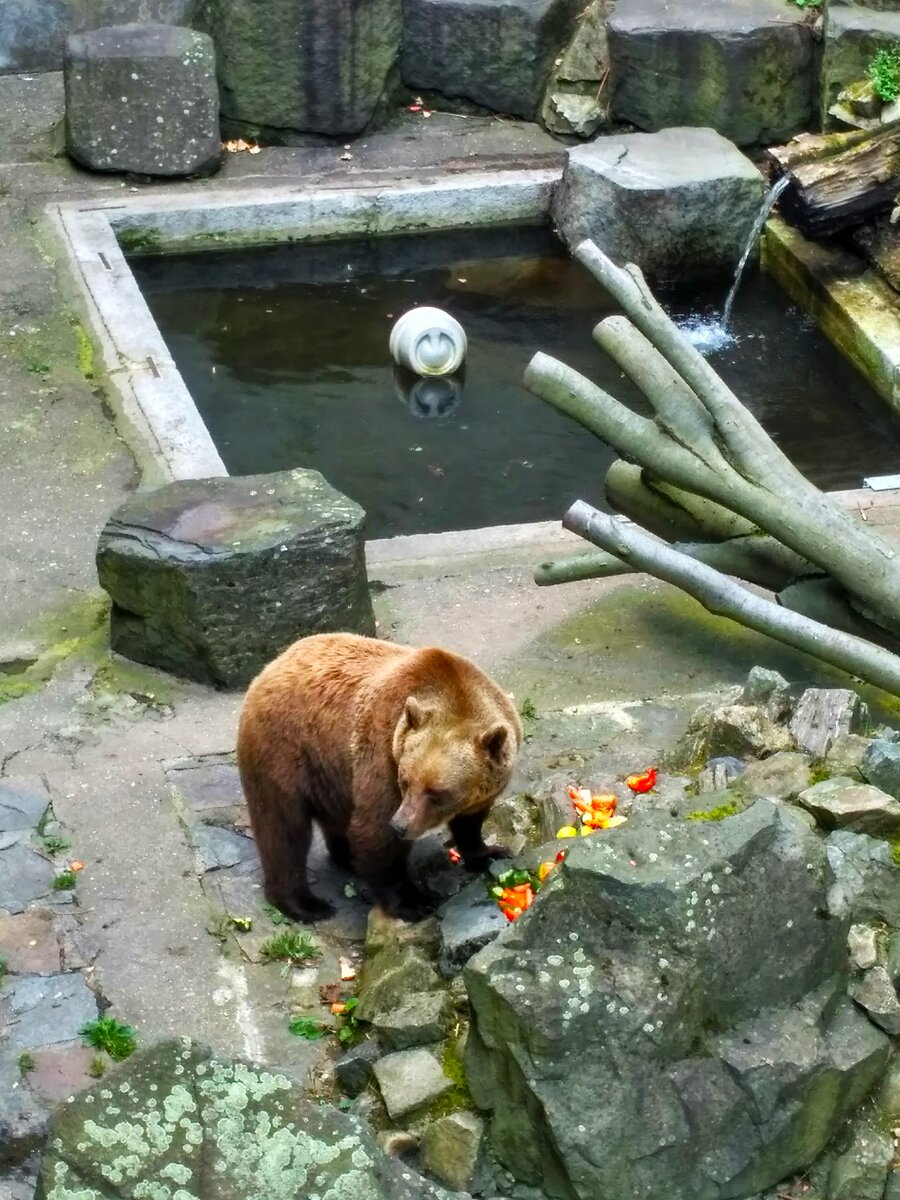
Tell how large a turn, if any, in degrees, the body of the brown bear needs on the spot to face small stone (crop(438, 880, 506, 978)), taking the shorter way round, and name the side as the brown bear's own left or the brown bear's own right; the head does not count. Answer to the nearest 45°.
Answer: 0° — it already faces it

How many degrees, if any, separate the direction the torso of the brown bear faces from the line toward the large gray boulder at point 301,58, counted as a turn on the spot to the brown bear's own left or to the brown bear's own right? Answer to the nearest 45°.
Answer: approximately 135° to the brown bear's own left

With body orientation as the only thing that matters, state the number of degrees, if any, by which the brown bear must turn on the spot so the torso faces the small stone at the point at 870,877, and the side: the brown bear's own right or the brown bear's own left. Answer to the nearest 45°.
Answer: approximately 45° to the brown bear's own left

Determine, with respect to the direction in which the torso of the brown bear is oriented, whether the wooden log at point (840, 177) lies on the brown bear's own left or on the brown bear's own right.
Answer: on the brown bear's own left

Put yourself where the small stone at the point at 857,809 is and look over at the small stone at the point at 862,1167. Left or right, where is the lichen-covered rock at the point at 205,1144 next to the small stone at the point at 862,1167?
right

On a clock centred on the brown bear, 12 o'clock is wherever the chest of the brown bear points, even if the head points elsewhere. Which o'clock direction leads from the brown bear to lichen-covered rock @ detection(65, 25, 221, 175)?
The lichen-covered rock is roughly at 7 o'clock from the brown bear.

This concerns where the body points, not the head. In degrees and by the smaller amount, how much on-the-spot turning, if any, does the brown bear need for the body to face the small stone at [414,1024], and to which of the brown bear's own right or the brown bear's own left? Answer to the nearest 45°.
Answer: approximately 45° to the brown bear's own right

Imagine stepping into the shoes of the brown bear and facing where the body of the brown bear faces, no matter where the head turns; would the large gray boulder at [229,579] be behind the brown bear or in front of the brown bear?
behind

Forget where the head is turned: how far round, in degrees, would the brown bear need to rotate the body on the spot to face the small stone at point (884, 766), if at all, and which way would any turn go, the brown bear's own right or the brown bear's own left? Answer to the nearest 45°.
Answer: approximately 45° to the brown bear's own left

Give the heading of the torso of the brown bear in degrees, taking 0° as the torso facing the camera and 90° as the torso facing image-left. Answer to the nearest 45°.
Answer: approximately 315°

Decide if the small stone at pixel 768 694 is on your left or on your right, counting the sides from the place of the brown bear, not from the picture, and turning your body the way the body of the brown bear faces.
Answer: on your left

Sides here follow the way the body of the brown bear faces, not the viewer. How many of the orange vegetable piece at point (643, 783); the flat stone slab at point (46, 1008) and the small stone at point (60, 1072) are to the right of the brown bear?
2
